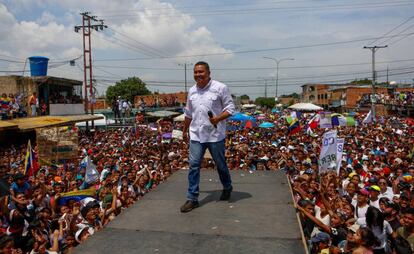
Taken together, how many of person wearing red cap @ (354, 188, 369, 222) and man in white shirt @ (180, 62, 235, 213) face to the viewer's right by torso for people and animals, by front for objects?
0

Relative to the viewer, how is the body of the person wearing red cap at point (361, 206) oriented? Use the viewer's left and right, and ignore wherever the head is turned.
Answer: facing the viewer and to the left of the viewer

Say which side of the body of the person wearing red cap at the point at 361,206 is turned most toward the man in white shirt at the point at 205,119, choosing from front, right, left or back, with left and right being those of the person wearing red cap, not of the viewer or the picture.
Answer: front

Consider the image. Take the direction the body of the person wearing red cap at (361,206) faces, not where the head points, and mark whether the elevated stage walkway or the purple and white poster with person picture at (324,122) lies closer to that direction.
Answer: the elevated stage walkway

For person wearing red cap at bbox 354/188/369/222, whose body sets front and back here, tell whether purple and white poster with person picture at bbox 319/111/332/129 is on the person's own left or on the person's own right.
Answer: on the person's own right

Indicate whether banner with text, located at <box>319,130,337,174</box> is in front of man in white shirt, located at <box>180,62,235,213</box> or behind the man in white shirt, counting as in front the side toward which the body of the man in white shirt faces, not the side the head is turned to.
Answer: behind

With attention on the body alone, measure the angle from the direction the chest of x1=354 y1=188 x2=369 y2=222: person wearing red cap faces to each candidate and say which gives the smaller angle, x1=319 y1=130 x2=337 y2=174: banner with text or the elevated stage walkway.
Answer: the elevated stage walkway

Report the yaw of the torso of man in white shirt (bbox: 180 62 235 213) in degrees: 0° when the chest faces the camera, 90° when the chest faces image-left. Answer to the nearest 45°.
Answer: approximately 45°
